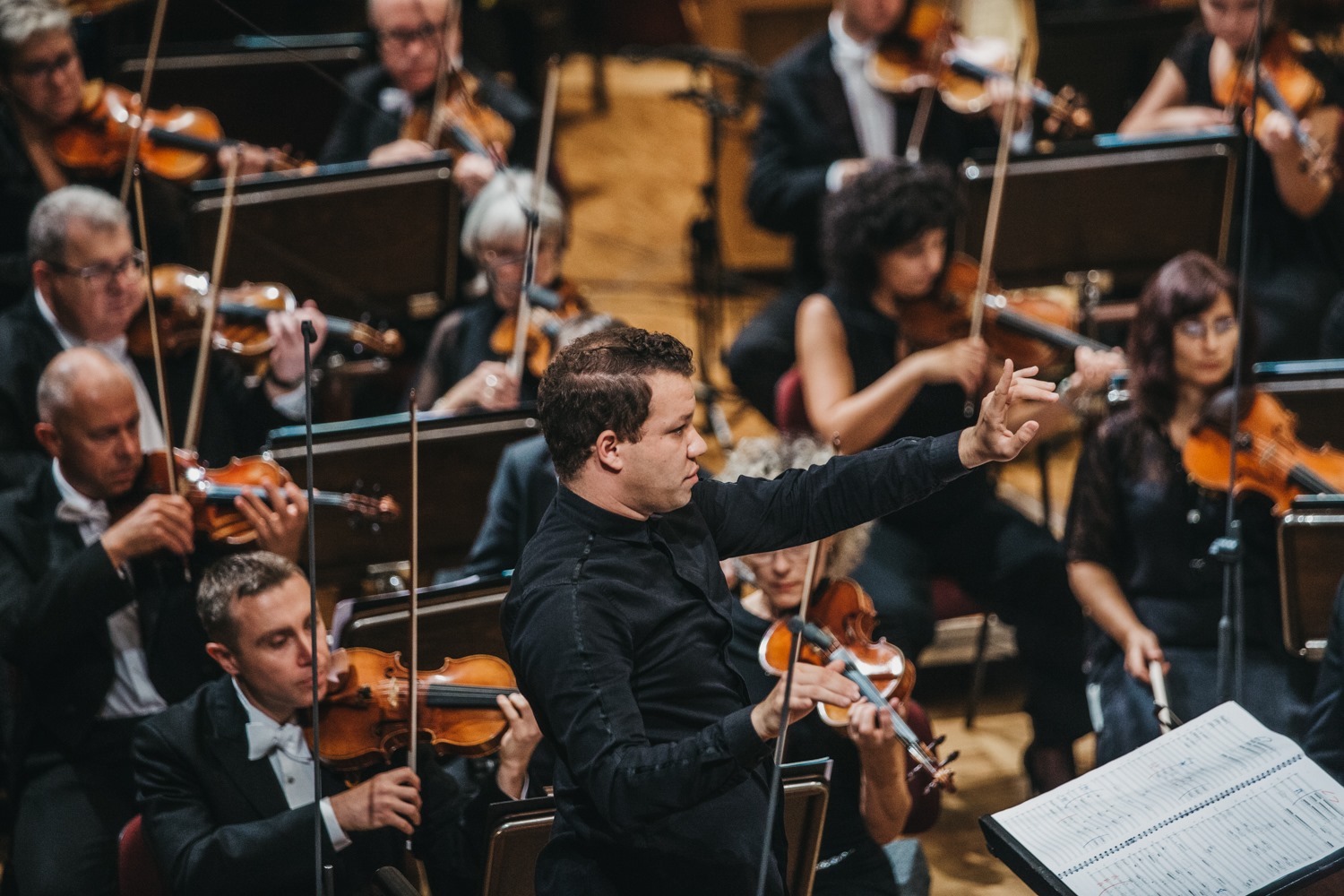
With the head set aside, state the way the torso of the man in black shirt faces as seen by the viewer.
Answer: to the viewer's right

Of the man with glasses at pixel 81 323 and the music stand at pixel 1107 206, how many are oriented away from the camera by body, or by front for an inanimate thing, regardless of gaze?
1

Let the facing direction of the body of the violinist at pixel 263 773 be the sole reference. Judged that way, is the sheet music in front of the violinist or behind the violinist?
in front

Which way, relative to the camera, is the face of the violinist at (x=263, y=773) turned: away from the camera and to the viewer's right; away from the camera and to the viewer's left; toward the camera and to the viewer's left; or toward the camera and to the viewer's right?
toward the camera and to the viewer's right

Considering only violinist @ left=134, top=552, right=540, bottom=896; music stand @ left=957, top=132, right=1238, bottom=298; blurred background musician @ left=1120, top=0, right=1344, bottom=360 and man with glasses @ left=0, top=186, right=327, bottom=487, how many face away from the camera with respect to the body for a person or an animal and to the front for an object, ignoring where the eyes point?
1

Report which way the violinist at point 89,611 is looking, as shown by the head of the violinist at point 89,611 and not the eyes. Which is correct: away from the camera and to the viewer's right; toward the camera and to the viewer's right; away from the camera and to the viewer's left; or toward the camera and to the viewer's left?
toward the camera and to the viewer's right

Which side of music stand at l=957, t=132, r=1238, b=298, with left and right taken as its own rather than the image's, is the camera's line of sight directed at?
back

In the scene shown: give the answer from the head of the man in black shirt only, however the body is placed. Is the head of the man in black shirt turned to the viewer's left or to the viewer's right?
to the viewer's right
